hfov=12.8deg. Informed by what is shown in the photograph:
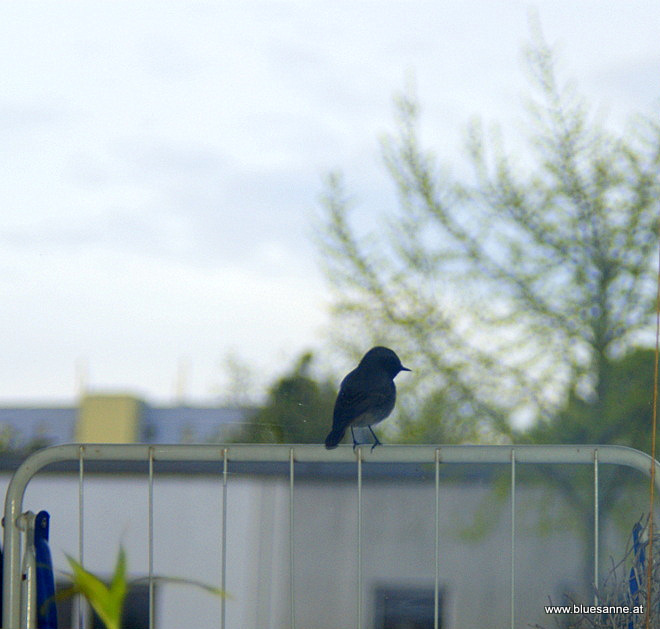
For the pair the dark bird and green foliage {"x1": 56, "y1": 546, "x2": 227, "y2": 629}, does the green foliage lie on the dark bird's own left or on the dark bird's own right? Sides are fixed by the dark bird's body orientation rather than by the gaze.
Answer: on the dark bird's own right

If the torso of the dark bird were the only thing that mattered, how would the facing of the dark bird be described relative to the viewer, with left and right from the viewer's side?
facing to the right of the viewer

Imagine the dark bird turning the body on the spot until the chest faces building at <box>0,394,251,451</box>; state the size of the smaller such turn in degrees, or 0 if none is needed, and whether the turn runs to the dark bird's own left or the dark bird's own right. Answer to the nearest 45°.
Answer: approximately 90° to the dark bird's own left

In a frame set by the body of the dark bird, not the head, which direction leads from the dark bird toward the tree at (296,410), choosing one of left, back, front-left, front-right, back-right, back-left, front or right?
left
